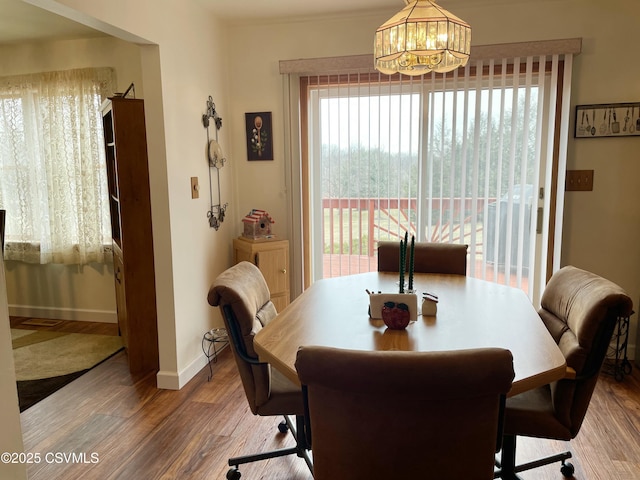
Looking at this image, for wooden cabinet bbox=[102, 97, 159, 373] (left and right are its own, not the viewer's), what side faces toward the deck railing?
back

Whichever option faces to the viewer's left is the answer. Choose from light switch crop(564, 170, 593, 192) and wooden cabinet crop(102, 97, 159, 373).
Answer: the wooden cabinet

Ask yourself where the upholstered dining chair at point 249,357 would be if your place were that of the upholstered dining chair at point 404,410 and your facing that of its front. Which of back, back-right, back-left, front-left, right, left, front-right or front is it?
front-left

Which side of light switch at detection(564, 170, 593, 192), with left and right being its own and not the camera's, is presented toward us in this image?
front

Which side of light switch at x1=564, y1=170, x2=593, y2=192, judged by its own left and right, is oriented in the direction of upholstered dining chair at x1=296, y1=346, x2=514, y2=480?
front

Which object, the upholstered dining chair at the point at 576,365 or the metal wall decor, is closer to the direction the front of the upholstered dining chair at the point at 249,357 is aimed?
the upholstered dining chair

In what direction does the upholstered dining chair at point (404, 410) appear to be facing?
away from the camera

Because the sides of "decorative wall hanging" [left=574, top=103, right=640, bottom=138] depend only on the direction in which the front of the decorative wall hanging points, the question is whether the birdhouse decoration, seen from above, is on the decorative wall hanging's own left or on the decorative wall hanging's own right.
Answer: on the decorative wall hanging's own right

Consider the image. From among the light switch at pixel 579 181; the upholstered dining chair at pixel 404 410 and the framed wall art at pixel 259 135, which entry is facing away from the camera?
the upholstered dining chair

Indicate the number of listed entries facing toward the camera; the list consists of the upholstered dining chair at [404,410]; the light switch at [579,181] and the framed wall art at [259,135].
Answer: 2

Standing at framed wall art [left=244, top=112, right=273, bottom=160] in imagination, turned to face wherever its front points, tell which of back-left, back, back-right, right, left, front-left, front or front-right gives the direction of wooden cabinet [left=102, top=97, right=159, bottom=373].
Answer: front-right

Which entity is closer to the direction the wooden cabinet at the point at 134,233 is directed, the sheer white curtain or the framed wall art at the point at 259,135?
the sheer white curtain

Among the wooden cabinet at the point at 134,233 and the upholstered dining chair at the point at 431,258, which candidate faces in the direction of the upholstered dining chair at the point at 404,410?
the upholstered dining chair at the point at 431,258

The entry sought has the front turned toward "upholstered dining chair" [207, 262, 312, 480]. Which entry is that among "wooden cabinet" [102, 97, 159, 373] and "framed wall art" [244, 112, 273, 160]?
the framed wall art

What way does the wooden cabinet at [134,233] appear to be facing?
to the viewer's left

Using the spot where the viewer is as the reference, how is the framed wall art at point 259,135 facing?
facing the viewer
